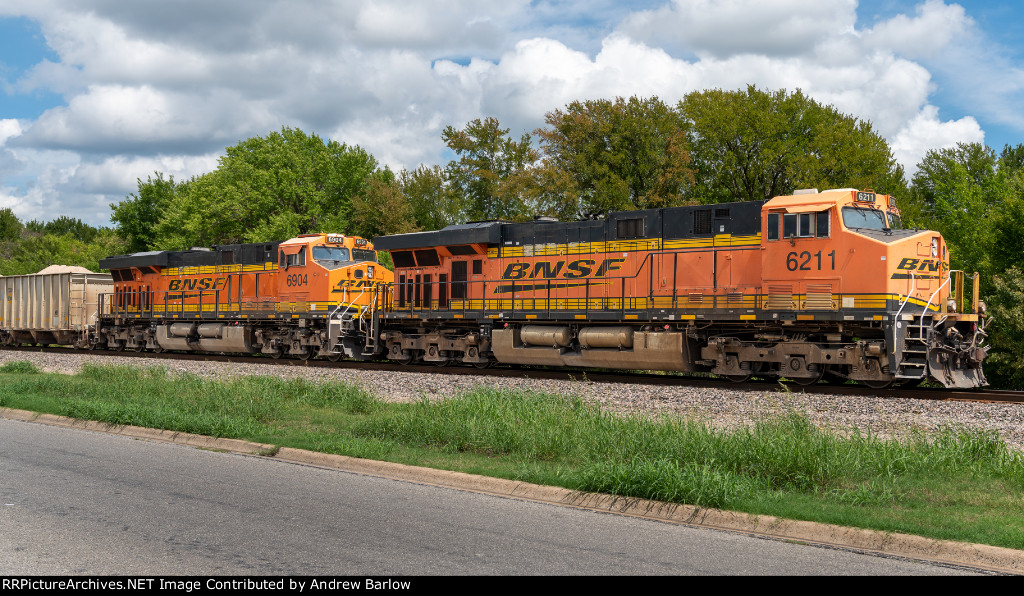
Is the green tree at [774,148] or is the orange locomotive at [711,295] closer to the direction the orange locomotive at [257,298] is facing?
the orange locomotive

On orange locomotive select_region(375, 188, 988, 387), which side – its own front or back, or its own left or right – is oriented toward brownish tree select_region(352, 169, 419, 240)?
back

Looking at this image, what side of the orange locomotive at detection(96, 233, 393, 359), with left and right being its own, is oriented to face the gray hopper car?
back

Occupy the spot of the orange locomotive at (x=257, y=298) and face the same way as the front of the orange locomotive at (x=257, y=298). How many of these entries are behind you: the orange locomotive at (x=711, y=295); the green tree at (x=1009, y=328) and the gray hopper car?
1

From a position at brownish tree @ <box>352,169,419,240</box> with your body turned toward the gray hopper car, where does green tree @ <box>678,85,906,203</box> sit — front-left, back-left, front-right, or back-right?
back-left

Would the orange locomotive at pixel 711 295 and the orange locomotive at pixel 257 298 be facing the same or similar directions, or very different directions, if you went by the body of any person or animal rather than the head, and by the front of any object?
same or similar directions

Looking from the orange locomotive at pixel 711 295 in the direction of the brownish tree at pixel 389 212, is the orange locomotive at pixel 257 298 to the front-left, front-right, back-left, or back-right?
front-left

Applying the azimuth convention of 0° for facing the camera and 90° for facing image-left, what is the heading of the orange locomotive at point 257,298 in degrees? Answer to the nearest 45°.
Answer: approximately 315°

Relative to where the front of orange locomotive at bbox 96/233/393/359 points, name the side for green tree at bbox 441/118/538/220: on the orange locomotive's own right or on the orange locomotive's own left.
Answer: on the orange locomotive's own left

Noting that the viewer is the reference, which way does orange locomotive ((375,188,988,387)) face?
facing the viewer and to the right of the viewer

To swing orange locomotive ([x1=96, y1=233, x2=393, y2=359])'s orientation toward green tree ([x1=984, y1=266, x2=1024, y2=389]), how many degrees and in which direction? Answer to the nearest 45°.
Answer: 0° — it already faces it

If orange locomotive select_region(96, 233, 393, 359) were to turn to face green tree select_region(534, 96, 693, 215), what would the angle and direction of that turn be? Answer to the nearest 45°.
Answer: approximately 90° to its left

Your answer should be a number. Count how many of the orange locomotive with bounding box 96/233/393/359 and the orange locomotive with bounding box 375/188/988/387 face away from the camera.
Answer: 0

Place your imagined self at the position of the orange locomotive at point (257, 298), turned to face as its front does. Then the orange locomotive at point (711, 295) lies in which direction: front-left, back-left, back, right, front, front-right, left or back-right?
front
